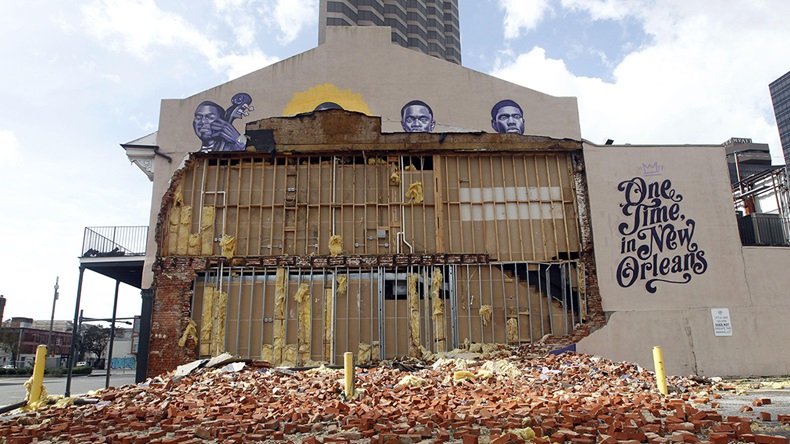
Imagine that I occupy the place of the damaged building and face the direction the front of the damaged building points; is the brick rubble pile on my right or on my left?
on my left

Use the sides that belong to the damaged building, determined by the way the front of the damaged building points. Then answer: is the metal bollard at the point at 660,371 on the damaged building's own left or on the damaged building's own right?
on the damaged building's own left
